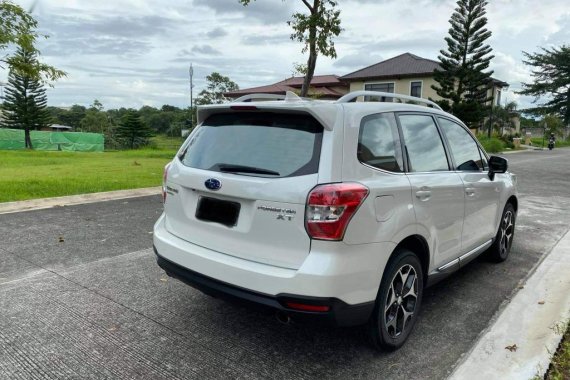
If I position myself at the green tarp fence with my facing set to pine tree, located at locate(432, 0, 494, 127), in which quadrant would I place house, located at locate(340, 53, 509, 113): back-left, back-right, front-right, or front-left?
front-left

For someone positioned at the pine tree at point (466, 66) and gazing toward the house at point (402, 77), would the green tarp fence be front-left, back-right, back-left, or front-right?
front-left

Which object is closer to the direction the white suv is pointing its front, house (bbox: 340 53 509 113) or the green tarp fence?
the house

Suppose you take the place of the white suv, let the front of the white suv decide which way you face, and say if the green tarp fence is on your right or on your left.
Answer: on your left

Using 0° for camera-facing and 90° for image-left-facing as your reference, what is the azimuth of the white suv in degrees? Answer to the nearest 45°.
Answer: approximately 225°

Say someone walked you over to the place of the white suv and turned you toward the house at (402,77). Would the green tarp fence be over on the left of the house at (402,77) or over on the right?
left

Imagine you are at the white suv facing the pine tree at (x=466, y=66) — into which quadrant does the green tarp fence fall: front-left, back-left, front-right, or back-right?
front-left

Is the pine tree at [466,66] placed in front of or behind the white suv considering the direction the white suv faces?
in front

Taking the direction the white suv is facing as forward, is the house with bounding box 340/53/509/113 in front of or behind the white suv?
in front
